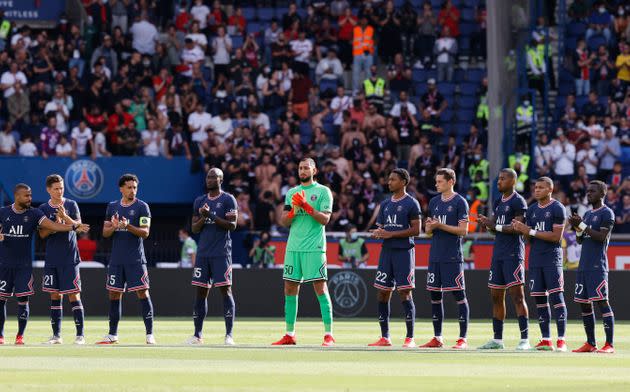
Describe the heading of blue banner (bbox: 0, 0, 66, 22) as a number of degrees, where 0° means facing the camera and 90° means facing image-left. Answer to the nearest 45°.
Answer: approximately 0°

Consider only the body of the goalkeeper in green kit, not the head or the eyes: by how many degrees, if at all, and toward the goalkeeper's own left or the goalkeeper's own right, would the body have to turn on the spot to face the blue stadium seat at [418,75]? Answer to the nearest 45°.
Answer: approximately 135° to the goalkeeper's own right

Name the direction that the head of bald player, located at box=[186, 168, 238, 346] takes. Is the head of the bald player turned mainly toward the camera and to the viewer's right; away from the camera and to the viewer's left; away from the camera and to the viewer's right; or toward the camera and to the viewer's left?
toward the camera and to the viewer's left

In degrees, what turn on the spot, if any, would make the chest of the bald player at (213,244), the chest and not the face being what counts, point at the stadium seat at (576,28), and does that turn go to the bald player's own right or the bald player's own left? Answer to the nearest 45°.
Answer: approximately 180°

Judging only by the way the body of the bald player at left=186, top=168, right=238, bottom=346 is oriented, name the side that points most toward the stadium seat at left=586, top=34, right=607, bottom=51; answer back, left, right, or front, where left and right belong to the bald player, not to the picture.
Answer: back

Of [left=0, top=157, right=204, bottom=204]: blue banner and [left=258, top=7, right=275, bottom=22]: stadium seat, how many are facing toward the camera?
2

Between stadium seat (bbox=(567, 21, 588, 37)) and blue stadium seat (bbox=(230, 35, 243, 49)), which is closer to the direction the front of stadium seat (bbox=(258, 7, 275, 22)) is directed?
the blue stadium seat

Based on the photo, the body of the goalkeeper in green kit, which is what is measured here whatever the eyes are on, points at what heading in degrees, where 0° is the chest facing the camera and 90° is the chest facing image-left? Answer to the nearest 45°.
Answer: approximately 45°

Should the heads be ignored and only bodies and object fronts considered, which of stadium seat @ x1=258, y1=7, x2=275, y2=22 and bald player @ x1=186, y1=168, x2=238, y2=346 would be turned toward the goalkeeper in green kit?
the stadium seat

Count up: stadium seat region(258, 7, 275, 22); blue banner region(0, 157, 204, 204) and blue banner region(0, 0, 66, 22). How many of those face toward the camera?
3

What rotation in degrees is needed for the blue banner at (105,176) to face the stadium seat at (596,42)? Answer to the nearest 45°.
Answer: approximately 90° to its left

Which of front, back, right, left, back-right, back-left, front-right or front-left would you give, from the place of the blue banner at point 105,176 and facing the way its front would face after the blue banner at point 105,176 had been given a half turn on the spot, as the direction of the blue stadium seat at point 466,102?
right

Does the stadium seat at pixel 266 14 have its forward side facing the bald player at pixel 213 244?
yes

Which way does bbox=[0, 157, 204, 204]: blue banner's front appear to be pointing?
toward the camera

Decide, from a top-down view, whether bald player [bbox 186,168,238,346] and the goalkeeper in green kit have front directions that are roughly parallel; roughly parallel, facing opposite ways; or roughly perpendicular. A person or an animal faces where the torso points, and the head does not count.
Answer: roughly parallel

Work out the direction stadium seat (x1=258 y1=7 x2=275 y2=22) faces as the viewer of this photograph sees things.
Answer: facing the viewer
